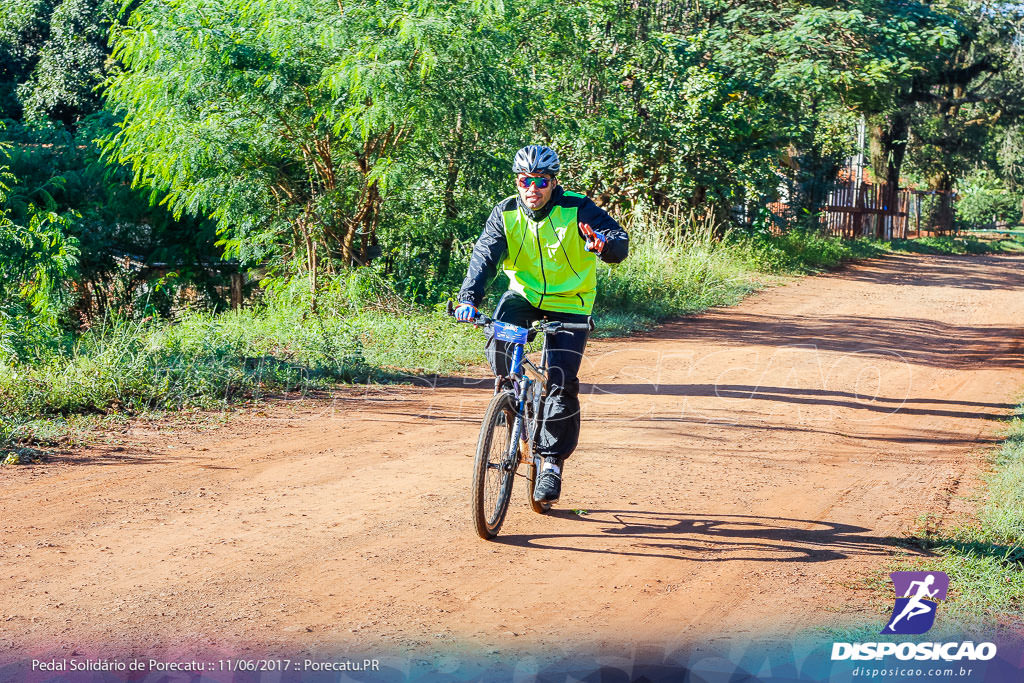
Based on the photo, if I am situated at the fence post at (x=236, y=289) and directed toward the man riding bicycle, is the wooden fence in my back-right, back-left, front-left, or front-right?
back-left

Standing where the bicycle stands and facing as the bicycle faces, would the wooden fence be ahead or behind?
behind

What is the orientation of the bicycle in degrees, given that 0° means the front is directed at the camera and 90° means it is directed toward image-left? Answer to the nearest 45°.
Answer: approximately 0°

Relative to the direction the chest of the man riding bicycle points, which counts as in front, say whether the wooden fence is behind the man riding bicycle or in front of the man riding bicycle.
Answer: behind
